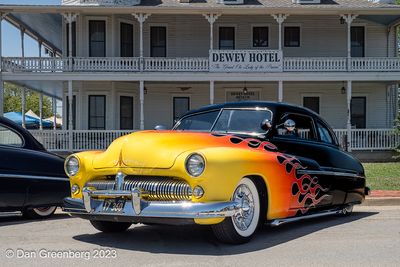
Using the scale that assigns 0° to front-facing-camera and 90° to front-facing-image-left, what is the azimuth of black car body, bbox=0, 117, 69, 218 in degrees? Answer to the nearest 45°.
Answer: approximately 90°

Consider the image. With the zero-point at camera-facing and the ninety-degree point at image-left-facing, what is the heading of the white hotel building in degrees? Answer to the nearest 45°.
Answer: approximately 0°

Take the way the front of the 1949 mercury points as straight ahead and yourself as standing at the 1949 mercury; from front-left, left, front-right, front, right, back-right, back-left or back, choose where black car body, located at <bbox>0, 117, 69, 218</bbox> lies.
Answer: right

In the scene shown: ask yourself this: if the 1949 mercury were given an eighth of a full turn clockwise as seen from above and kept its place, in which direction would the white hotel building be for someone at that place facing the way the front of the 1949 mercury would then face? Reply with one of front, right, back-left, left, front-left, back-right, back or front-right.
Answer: right

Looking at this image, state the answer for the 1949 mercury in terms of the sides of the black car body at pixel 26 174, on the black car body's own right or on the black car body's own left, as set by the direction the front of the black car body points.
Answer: on the black car body's own left
